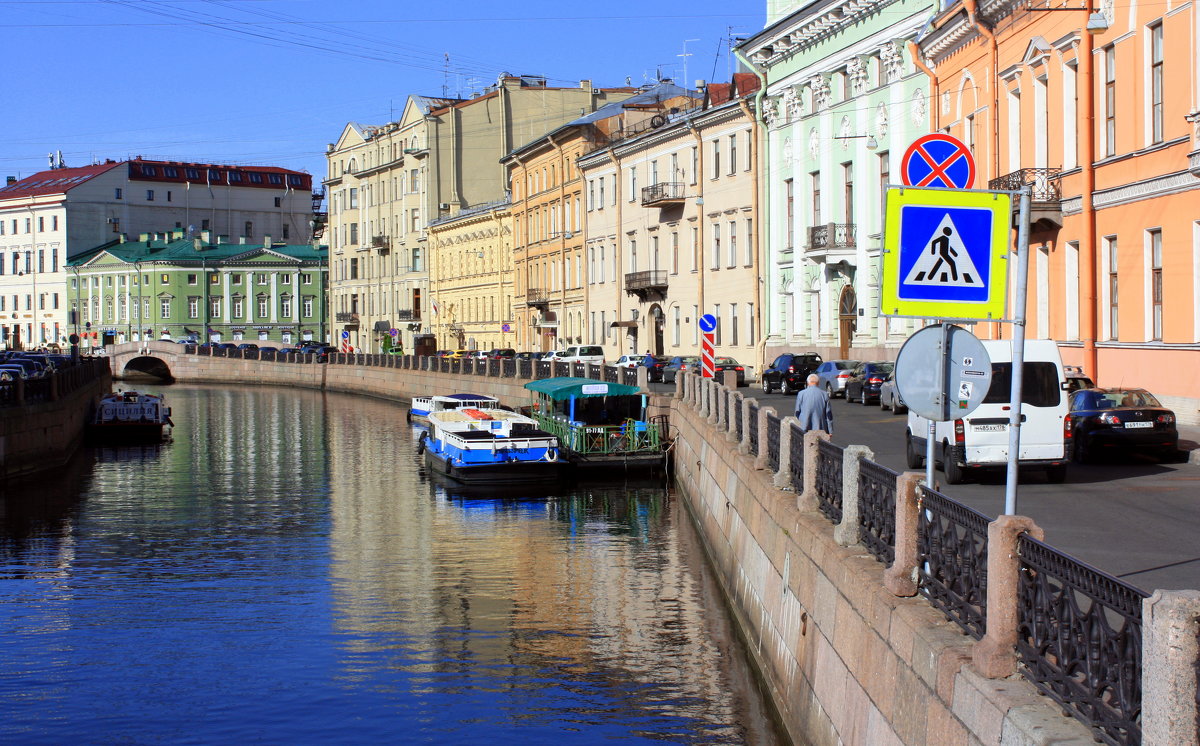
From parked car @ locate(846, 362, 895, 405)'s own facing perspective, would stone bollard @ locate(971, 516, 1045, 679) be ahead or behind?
behind

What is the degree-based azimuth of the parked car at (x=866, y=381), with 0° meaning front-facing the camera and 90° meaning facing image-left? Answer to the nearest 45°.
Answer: approximately 135°

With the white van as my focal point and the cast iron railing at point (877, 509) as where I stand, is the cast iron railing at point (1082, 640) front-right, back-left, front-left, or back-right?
back-right

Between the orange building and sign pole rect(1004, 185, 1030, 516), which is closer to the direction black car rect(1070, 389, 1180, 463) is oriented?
the orange building

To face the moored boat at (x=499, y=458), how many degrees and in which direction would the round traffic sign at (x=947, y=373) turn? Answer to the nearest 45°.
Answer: approximately 45° to its left

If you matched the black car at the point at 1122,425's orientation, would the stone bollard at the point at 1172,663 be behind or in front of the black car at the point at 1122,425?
behind

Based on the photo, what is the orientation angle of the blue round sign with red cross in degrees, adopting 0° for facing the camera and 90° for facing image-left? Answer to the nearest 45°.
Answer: approximately 0°

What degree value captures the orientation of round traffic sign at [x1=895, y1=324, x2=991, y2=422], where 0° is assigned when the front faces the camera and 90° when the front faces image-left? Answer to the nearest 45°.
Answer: approximately 180°

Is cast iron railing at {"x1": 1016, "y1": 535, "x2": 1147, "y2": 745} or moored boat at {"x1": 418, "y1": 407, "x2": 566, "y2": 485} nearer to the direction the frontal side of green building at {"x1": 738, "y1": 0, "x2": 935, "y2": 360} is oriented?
the moored boat

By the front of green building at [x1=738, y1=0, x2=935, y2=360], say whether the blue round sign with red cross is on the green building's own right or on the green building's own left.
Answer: on the green building's own left

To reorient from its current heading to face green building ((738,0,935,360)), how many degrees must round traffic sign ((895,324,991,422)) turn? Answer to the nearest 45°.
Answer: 0° — it already faces it

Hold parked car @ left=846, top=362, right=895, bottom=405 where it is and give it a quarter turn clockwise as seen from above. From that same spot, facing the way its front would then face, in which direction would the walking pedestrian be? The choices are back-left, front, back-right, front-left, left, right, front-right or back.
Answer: back-right

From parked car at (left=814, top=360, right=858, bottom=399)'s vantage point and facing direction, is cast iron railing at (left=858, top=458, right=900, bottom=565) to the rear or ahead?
to the rear

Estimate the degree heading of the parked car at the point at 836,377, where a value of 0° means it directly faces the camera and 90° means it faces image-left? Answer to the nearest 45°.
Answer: approximately 135°
